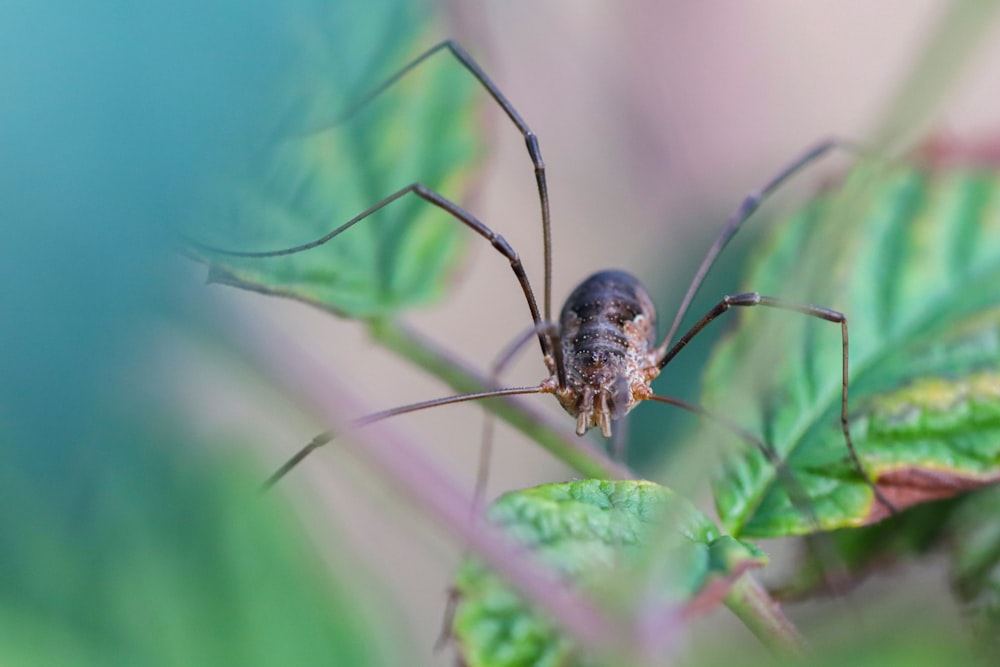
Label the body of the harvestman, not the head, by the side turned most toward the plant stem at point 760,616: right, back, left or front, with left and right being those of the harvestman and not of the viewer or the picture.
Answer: front

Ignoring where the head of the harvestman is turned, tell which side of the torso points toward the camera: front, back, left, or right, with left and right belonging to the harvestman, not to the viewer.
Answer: front

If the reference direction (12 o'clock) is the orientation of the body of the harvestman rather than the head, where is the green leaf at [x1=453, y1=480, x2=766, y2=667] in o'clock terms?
The green leaf is roughly at 12 o'clock from the harvestman.

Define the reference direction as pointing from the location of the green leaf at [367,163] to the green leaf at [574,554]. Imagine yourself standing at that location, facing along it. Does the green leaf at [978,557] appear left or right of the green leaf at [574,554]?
left
